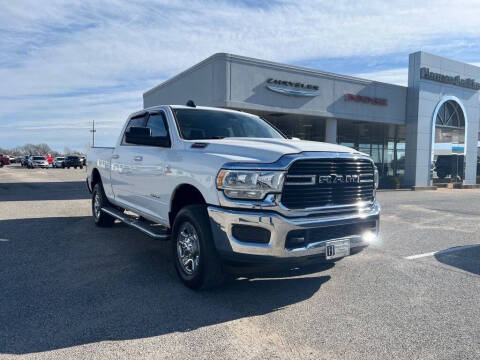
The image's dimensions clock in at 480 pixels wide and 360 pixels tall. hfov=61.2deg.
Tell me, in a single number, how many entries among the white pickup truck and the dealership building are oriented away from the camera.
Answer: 0

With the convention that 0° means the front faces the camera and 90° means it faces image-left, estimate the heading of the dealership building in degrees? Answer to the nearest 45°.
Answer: approximately 315°

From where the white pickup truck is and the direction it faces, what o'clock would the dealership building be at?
The dealership building is roughly at 8 o'clock from the white pickup truck.

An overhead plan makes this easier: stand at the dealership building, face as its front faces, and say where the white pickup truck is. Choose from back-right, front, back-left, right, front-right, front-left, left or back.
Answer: front-right

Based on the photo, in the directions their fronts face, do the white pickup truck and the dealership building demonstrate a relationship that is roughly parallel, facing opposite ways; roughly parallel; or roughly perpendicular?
roughly parallel

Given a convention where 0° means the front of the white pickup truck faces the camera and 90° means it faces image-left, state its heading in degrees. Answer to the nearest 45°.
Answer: approximately 315°
